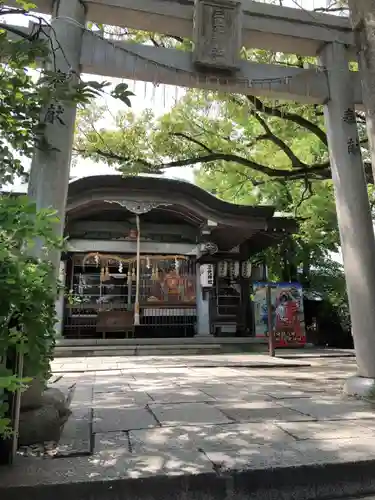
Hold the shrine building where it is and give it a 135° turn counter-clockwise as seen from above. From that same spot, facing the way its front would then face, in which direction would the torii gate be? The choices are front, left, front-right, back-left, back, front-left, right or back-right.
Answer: back-right

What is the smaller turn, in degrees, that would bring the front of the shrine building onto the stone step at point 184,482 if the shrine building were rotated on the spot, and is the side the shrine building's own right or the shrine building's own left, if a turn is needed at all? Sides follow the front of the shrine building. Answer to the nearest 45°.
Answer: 0° — it already faces it

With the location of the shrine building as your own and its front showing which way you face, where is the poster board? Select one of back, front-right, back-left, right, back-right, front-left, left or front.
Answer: left

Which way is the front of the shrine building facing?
toward the camera
